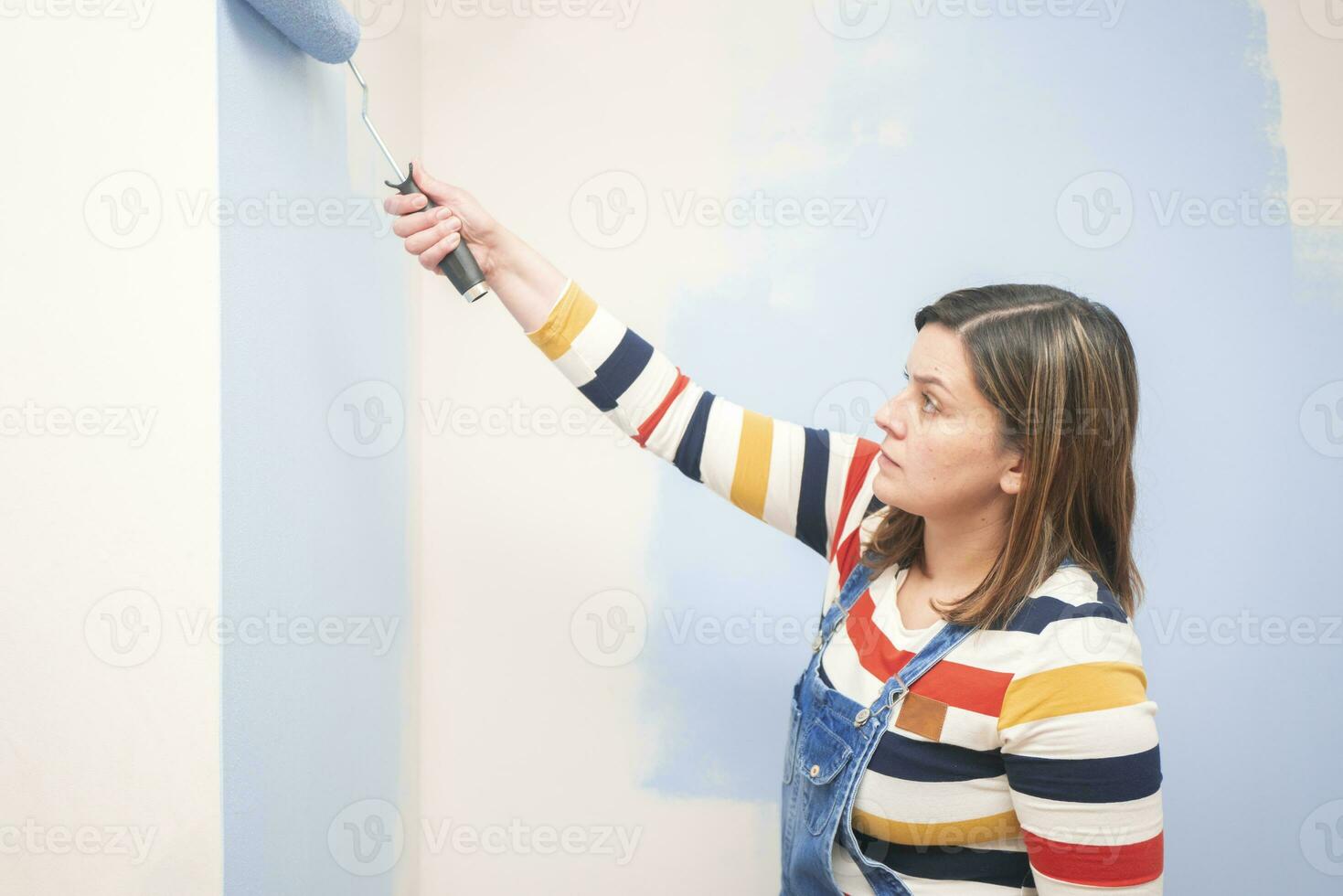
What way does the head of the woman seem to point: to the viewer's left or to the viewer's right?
to the viewer's left

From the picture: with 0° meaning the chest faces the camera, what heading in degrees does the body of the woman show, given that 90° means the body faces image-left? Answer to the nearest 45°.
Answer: approximately 45°
